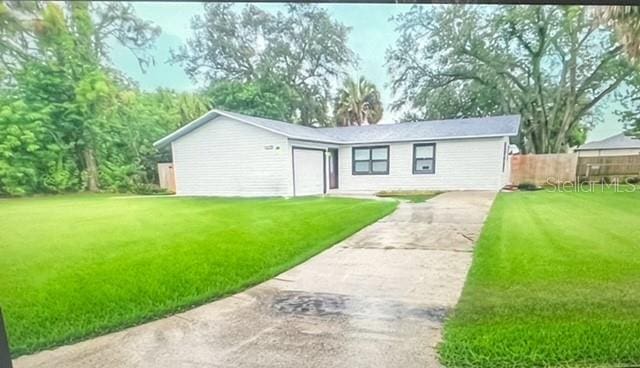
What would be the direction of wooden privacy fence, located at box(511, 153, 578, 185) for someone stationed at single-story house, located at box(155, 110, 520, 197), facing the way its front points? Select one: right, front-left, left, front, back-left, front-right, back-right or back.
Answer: left

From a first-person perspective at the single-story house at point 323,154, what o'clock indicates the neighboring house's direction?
The neighboring house is roughly at 9 o'clock from the single-story house.

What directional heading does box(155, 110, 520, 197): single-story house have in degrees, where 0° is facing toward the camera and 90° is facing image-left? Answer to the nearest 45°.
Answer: approximately 0°

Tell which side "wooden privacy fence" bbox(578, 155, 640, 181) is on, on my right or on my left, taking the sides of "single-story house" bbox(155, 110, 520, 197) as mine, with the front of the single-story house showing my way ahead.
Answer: on my left

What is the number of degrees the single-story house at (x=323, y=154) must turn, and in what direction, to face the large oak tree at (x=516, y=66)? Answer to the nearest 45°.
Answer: approximately 90° to its left
